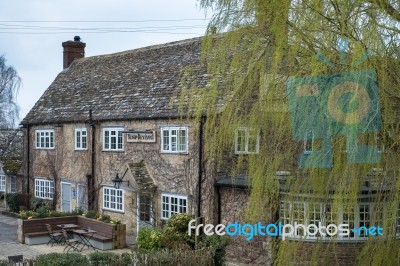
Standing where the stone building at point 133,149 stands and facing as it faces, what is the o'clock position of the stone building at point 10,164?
the stone building at point 10,164 is roughly at 3 o'clock from the stone building at point 133,149.

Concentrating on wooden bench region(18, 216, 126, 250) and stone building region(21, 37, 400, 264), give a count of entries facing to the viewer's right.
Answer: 0

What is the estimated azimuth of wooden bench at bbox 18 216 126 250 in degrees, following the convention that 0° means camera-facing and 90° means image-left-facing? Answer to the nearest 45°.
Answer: approximately 0°

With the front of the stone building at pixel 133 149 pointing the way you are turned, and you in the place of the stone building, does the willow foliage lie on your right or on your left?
on your left

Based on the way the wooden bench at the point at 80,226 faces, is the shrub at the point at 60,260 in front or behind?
in front

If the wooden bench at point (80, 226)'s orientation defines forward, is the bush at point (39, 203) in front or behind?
behind

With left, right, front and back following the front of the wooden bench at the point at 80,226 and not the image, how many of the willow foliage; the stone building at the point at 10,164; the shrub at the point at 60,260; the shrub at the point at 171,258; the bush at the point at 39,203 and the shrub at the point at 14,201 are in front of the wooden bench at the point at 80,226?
3

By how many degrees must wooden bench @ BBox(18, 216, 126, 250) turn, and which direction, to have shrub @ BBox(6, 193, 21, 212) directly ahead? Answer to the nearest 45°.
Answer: approximately 180°
